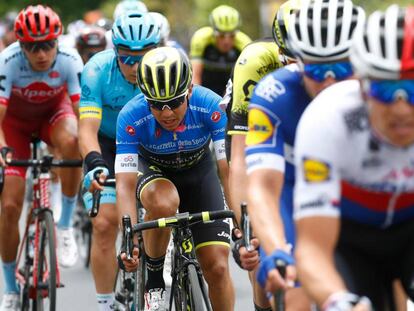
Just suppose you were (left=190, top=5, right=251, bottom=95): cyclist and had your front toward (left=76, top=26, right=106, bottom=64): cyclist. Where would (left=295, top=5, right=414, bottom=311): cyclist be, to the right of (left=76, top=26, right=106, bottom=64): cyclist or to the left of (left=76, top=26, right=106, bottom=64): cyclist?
left

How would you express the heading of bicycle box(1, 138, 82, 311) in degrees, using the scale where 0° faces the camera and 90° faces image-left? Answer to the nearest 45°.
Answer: approximately 0°

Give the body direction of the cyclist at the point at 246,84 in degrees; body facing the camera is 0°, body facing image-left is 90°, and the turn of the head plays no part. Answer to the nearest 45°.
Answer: approximately 0°

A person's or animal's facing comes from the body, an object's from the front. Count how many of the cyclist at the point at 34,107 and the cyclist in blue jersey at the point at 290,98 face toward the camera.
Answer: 2
